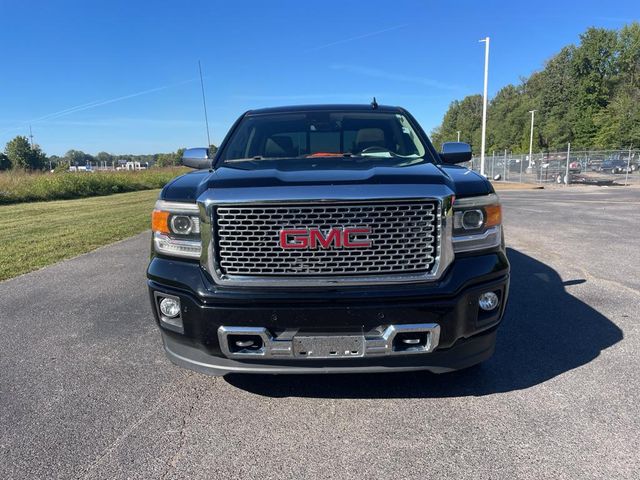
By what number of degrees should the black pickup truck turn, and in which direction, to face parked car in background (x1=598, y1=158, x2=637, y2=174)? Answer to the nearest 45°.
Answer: approximately 135° to its left

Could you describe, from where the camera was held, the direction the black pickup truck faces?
facing the viewer

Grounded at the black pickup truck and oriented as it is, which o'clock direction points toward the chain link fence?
The chain link fence is roughly at 7 o'clock from the black pickup truck.
